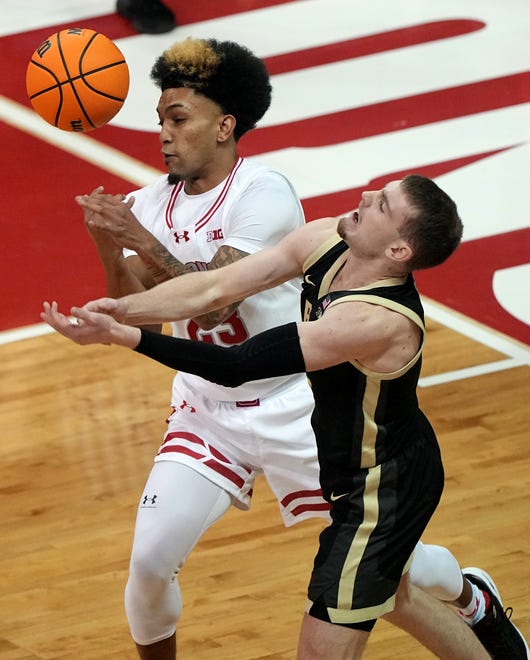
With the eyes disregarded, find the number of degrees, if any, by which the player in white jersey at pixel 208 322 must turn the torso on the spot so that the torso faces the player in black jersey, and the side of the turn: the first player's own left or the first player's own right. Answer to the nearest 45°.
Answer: approximately 90° to the first player's own left

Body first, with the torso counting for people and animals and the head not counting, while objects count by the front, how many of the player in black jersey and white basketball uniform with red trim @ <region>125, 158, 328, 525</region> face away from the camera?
0

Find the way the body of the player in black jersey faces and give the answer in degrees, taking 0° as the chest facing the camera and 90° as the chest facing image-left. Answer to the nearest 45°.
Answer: approximately 90°

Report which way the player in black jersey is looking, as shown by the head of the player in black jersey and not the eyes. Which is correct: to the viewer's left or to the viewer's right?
to the viewer's left

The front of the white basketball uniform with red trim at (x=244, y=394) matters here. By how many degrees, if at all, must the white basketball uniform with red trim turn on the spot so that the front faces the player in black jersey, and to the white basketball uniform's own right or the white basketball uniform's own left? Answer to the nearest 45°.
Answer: approximately 90° to the white basketball uniform's own left

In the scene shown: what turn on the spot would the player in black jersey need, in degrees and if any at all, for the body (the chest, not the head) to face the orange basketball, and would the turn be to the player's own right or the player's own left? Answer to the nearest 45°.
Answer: approximately 45° to the player's own right

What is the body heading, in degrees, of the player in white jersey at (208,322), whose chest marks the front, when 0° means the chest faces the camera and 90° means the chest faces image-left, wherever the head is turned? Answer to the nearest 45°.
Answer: approximately 45°

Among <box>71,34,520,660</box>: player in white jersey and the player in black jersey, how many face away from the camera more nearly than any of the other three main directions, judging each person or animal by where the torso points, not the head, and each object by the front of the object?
0

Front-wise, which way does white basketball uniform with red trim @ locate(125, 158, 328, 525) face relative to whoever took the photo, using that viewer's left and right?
facing the viewer and to the left of the viewer
